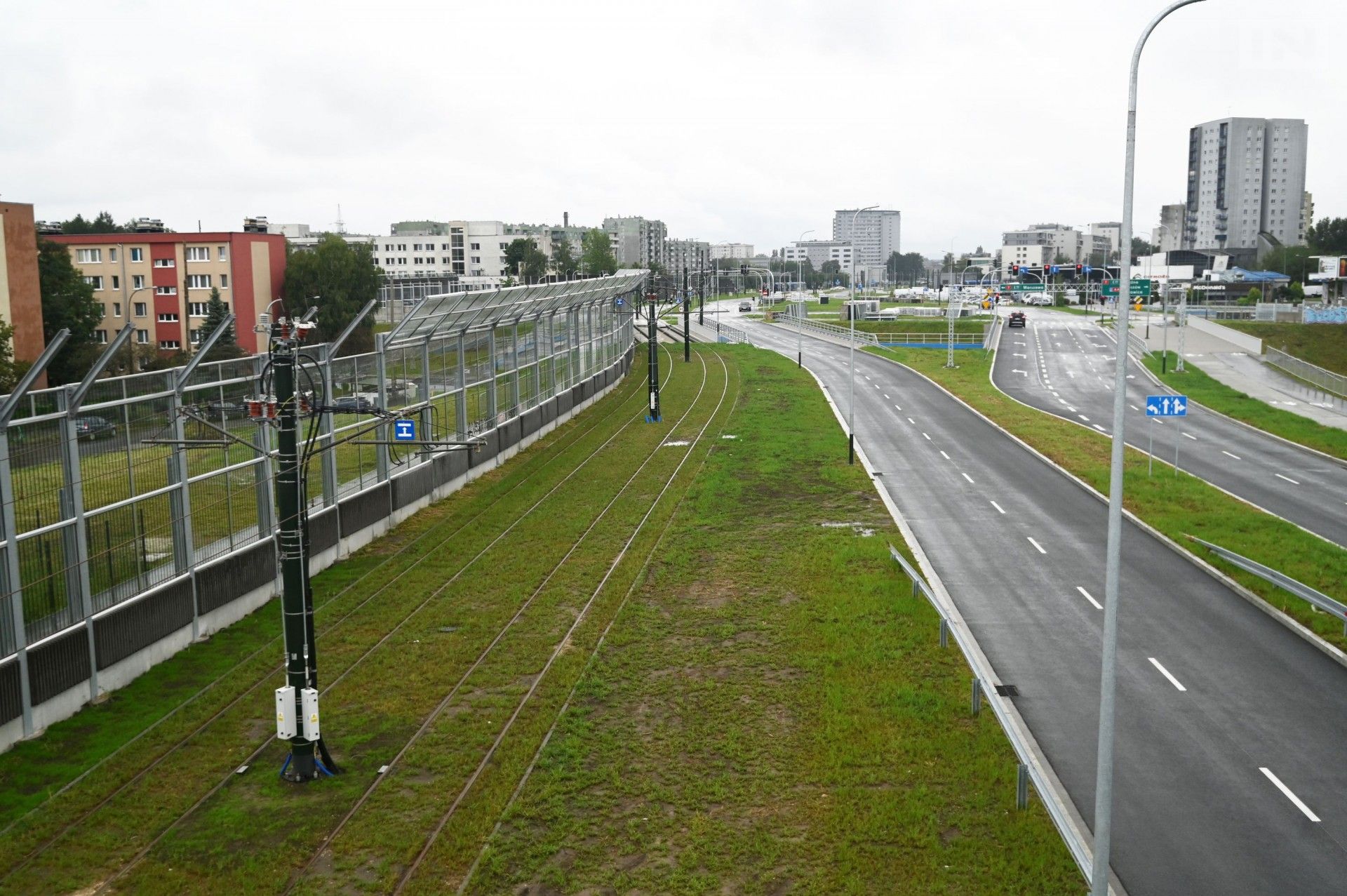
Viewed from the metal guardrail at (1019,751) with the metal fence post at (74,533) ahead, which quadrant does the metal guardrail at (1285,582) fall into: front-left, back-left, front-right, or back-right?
back-right

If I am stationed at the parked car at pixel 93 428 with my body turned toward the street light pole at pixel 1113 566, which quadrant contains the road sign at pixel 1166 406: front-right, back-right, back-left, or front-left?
front-left

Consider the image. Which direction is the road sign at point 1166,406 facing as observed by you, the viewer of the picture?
facing the viewer

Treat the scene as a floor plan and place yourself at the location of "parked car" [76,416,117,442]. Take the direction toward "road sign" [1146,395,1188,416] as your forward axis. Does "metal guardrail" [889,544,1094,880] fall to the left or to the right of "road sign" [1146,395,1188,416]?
right

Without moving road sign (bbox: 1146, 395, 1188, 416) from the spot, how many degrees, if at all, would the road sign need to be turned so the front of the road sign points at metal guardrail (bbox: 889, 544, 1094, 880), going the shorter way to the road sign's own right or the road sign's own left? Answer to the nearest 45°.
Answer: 0° — it already faces it

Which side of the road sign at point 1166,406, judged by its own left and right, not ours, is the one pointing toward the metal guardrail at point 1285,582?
front

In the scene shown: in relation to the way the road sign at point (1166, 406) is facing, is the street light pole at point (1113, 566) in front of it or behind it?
in front

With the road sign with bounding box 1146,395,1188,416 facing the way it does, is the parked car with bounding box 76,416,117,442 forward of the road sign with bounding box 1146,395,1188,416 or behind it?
forward

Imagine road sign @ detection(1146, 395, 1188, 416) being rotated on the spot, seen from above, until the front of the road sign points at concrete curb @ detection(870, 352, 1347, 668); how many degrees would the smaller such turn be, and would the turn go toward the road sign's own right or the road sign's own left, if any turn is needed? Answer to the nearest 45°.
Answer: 0° — it already faces it

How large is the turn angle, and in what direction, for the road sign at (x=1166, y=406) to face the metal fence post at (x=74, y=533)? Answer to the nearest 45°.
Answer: approximately 45° to its right
